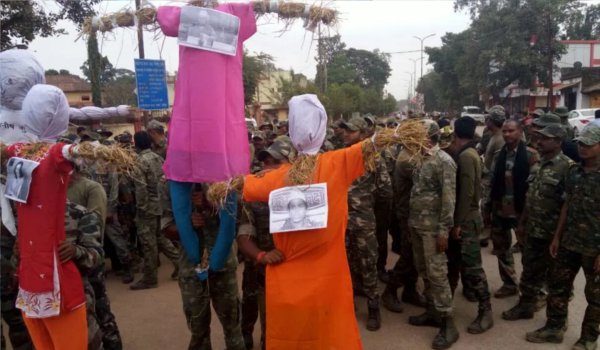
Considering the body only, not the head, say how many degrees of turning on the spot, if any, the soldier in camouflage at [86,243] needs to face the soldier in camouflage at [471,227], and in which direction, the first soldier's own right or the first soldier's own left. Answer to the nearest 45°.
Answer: approximately 135° to the first soldier's own left

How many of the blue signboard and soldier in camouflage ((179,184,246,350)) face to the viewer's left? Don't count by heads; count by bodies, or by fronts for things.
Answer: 0

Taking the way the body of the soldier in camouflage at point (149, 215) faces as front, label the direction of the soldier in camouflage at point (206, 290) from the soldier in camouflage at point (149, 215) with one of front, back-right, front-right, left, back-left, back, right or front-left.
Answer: left

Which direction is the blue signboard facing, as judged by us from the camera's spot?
facing the viewer

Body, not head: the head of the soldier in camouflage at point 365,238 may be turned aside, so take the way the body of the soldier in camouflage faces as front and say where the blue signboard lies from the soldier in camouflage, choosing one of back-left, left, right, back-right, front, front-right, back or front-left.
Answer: right

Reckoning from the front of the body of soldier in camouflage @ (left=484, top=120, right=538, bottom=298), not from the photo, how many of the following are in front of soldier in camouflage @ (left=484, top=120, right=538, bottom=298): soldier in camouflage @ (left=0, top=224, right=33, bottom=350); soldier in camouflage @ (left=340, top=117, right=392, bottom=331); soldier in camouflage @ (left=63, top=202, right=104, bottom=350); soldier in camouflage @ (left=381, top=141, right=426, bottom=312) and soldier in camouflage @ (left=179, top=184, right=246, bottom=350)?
5

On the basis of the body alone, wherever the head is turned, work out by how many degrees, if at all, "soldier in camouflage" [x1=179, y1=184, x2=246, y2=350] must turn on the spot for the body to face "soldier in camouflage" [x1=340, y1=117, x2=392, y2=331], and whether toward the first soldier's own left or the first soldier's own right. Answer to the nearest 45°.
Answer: approximately 135° to the first soldier's own left

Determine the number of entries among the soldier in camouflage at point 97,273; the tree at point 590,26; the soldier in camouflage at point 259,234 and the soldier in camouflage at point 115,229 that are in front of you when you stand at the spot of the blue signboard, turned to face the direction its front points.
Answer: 3

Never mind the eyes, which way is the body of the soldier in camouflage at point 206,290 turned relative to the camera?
toward the camera

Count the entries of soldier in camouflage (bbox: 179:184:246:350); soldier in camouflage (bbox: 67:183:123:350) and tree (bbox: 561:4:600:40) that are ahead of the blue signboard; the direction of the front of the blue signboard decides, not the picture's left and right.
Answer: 2

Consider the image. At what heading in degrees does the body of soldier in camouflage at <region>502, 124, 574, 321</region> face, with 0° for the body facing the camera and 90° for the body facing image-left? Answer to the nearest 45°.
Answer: approximately 45°

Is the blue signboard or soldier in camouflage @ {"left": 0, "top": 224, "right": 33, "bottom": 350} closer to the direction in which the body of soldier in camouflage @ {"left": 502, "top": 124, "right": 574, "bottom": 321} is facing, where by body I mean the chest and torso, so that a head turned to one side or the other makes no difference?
the soldier in camouflage
